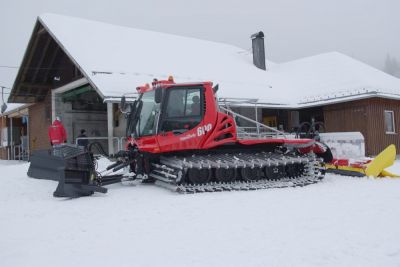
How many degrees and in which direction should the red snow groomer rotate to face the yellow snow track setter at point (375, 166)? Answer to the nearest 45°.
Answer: approximately 135° to its left

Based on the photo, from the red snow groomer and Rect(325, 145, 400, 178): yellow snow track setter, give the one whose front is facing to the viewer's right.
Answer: the yellow snow track setter

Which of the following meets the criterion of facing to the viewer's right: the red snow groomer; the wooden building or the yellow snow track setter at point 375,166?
the yellow snow track setter

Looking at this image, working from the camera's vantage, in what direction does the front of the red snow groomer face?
facing the viewer and to the left of the viewer

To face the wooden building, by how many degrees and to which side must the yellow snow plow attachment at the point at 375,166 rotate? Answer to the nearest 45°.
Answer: approximately 45° to its right
